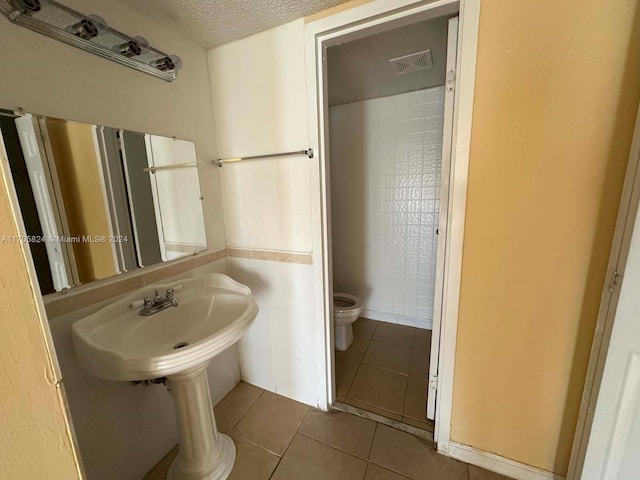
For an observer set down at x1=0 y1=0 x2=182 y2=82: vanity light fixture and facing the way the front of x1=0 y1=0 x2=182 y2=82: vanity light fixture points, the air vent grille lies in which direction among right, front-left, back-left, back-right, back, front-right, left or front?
front-left

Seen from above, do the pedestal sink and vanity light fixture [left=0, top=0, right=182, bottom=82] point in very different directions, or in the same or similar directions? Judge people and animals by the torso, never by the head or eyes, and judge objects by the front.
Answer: same or similar directions

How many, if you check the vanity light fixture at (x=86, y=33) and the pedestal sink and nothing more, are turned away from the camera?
0

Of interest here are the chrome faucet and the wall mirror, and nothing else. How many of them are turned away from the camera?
0

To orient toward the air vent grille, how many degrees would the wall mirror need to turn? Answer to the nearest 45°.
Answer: approximately 45° to its left

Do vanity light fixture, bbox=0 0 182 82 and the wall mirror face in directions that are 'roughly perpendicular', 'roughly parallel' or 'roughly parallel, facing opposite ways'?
roughly parallel

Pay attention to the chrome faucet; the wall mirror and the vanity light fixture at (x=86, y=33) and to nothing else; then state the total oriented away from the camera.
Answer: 0

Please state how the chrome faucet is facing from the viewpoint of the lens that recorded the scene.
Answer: facing the viewer and to the right of the viewer

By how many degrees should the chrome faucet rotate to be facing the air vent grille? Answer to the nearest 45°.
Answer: approximately 45° to its left

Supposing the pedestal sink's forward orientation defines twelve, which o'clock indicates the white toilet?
The white toilet is roughly at 10 o'clock from the pedestal sink.

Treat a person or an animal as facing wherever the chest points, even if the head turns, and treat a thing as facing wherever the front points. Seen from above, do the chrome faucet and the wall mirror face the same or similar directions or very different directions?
same or similar directions

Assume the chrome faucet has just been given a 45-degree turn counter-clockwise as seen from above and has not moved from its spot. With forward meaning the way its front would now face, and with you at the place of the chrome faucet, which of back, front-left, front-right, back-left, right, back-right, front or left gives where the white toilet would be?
front

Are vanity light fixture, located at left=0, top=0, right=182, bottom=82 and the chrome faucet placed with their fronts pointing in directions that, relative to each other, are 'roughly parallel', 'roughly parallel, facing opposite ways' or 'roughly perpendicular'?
roughly parallel
